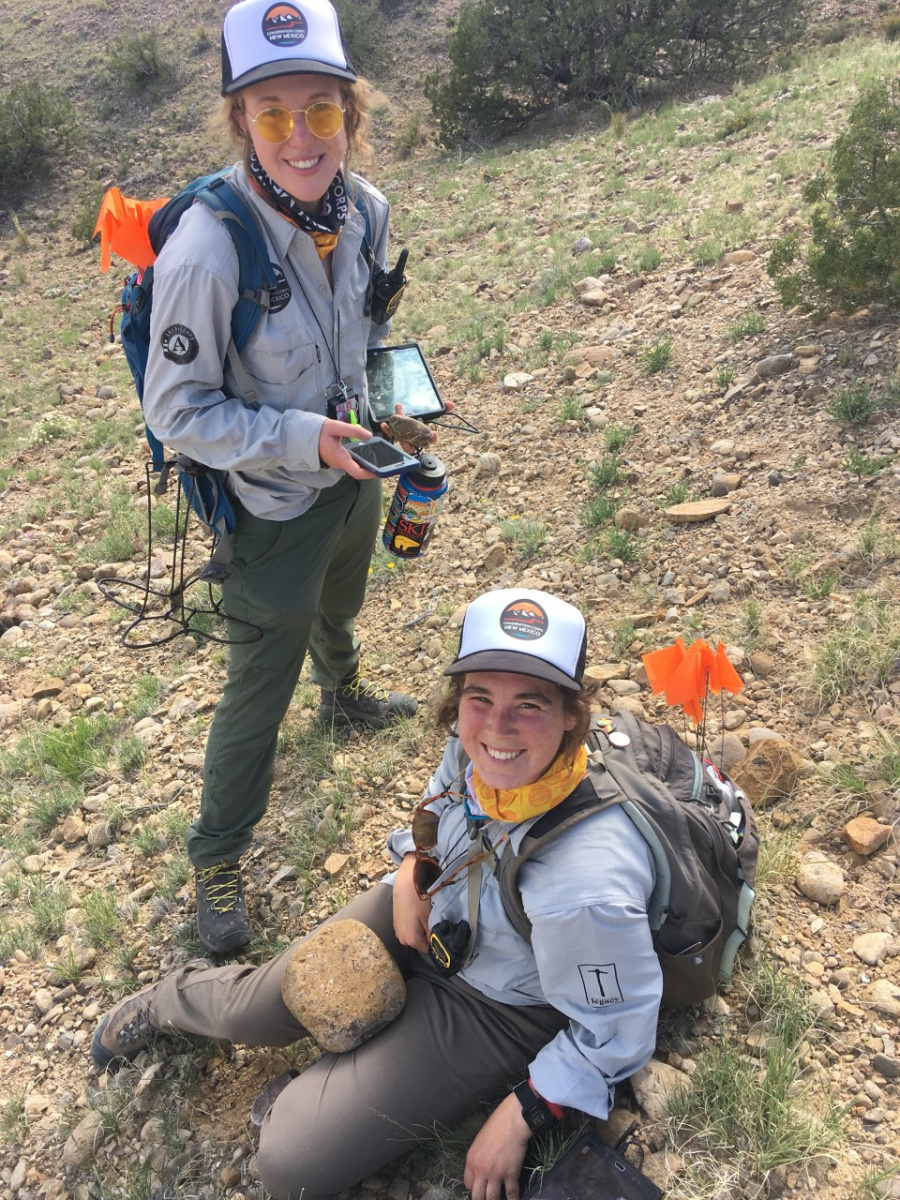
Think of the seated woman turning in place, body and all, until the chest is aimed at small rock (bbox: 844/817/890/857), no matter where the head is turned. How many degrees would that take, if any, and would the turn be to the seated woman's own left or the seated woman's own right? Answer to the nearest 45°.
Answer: approximately 135° to the seated woman's own left

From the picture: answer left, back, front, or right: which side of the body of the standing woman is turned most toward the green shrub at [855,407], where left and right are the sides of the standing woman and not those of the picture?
left

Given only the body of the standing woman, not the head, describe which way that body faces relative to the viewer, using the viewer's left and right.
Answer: facing the viewer and to the right of the viewer

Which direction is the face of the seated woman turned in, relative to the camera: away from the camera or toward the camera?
toward the camera

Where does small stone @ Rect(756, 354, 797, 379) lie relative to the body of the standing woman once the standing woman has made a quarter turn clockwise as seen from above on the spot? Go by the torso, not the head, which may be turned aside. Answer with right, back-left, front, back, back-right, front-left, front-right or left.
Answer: back

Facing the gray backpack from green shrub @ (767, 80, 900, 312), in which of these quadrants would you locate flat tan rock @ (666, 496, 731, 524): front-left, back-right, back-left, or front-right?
front-right

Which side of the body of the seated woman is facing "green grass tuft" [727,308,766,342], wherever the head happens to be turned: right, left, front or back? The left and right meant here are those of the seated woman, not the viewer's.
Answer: back

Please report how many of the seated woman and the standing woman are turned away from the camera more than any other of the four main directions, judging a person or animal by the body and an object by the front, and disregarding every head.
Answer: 0

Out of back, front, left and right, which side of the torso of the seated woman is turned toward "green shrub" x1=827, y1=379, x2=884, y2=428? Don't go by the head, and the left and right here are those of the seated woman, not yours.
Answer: back

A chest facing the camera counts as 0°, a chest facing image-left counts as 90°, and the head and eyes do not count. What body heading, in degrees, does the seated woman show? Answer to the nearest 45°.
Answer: approximately 45°

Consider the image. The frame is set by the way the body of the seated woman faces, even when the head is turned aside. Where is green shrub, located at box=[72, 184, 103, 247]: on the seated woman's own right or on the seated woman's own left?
on the seated woman's own right
